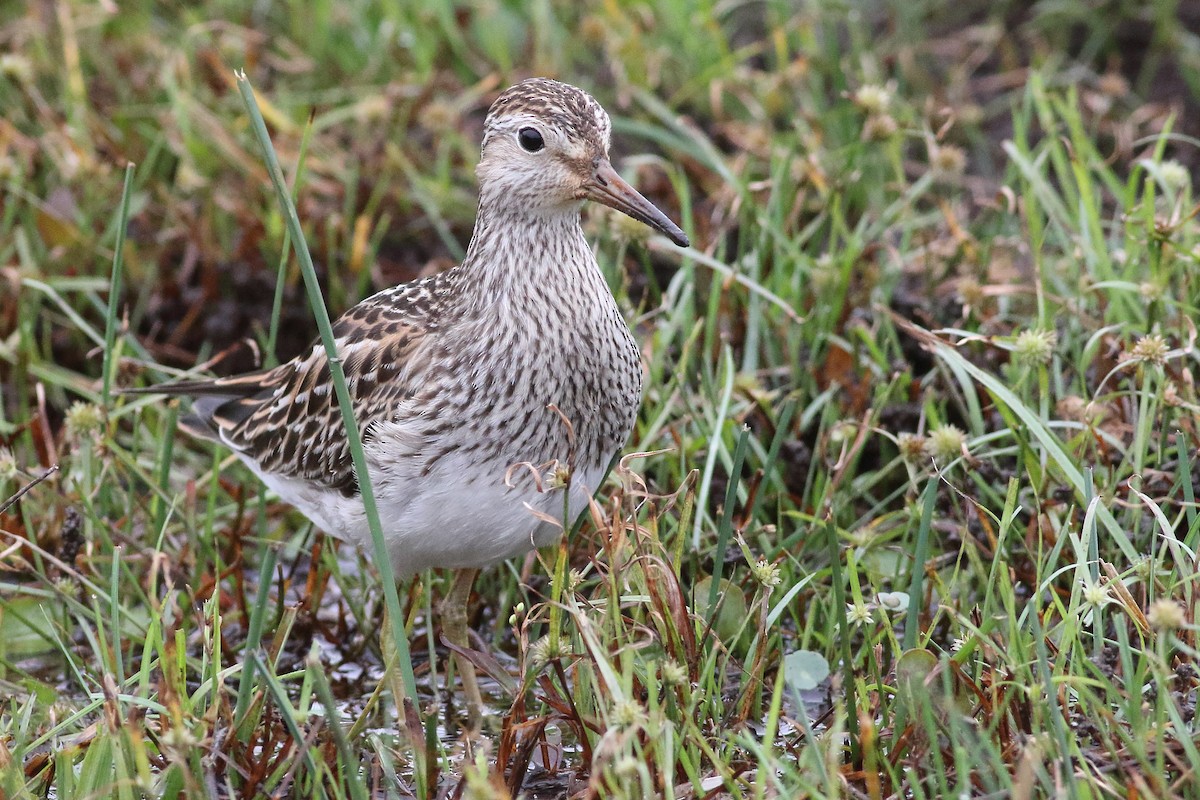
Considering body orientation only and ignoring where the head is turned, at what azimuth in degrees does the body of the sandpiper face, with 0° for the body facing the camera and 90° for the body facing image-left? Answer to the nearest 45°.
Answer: approximately 315°
